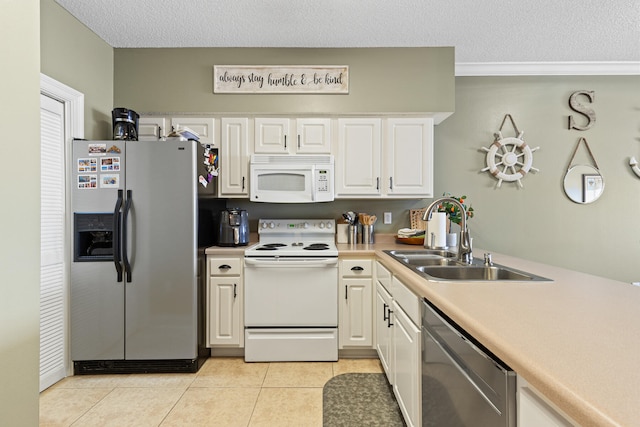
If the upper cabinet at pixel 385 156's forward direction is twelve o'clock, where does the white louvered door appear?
The white louvered door is roughly at 2 o'clock from the upper cabinet.

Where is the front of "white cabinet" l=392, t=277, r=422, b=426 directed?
to the viewer's left

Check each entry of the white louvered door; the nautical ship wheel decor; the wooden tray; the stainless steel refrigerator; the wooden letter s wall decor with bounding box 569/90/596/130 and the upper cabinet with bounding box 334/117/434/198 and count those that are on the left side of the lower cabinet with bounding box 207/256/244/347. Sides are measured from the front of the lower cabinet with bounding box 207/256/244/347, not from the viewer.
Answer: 4
